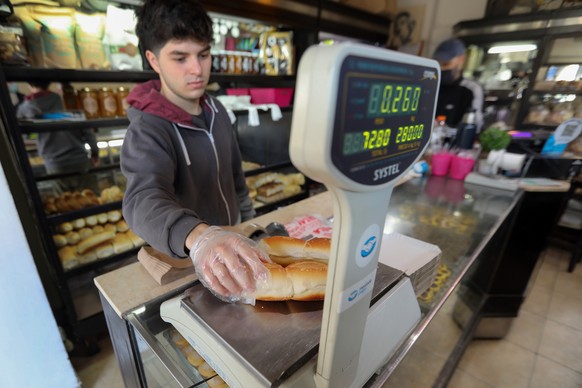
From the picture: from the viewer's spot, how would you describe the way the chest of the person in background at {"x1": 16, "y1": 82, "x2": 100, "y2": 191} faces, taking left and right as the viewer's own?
facing away from the viewer and to the left of the viewer

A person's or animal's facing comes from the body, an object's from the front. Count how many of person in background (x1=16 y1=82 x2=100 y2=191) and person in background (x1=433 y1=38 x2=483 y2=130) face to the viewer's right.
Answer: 0

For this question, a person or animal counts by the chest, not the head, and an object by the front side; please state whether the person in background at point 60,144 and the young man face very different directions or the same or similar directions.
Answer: very different directions

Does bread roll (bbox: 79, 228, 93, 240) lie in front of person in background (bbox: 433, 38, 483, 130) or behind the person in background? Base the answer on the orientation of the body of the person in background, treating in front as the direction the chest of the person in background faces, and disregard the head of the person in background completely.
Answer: in front

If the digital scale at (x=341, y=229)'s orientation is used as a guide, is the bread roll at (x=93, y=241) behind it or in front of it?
behind

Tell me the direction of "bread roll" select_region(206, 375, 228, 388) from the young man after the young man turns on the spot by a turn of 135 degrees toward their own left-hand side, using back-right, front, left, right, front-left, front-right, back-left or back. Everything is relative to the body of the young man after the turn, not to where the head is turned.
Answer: back

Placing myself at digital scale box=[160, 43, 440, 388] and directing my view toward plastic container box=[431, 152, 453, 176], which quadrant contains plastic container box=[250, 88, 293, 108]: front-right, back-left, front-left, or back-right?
front-left

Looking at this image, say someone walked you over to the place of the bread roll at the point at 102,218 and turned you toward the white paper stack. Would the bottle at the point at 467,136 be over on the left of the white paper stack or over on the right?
left

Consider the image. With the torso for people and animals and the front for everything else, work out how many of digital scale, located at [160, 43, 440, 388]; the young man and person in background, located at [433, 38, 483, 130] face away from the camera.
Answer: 0

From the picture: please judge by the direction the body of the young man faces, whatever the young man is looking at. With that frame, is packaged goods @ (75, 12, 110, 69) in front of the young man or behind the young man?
behind

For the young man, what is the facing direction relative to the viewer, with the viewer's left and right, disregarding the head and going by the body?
facing the viewer and to the right of the viewer

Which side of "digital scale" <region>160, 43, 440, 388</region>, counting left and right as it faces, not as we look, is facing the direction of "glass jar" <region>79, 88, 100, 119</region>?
back

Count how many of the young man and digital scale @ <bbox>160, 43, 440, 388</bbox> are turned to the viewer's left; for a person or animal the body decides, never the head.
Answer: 0

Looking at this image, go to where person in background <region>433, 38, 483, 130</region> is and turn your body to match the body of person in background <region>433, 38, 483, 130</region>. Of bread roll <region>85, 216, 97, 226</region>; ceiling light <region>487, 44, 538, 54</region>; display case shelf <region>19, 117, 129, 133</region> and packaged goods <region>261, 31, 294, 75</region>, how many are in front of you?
3

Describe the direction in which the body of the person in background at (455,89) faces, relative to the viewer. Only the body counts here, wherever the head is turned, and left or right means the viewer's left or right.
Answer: facing the viewer and to the left of the viewer

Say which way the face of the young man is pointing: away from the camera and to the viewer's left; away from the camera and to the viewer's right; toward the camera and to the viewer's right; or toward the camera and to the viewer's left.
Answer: toward the camera and to the viewer's right
